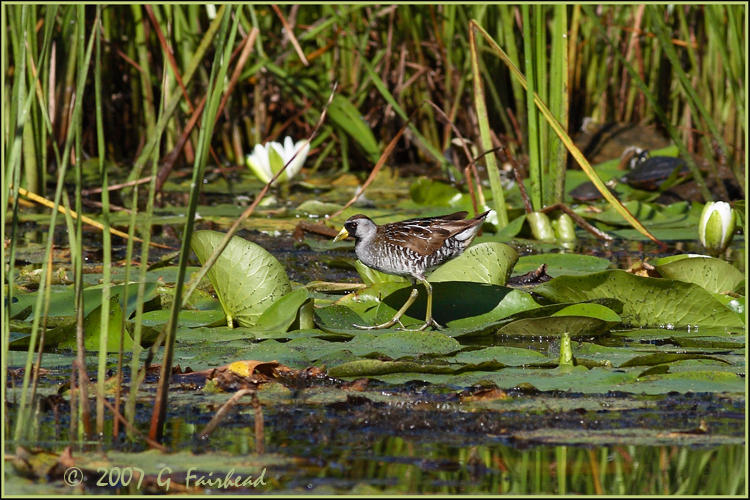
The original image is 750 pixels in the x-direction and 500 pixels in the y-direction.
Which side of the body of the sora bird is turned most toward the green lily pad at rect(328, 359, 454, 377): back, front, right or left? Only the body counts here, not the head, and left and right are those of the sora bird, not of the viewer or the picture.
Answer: left

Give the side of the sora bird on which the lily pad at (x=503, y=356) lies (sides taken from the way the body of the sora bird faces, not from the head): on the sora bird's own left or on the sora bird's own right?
on the sora bird's own left

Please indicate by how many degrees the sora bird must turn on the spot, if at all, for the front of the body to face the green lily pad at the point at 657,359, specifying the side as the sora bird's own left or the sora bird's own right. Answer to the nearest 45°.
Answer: approximately 135° to the sora bird's own left

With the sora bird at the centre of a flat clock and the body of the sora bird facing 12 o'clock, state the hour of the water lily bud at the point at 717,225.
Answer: The water lily bud is roughly at 5 o'clock from the sora bird.

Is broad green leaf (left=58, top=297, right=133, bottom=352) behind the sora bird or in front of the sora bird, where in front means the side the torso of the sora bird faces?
in front

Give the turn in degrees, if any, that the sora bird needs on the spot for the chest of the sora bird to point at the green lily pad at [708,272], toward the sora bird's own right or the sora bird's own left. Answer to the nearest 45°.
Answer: approximately 180°

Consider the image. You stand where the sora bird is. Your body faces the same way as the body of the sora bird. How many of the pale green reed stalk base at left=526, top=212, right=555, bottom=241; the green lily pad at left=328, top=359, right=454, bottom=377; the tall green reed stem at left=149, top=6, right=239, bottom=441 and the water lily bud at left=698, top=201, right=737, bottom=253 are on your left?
2

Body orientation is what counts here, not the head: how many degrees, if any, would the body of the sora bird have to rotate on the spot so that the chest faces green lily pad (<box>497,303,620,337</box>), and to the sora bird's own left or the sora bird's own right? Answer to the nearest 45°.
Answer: approximately 135° to the sora bird's own left

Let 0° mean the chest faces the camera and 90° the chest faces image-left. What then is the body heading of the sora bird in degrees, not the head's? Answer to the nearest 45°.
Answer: approximately 90°
